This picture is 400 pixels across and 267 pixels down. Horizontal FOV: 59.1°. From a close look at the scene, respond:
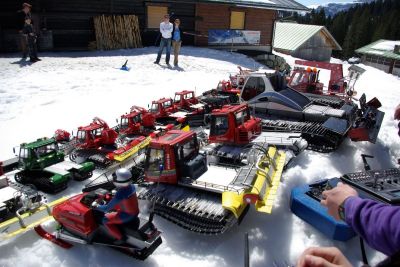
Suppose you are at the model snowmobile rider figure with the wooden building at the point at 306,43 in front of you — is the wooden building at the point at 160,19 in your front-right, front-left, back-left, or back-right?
front-left

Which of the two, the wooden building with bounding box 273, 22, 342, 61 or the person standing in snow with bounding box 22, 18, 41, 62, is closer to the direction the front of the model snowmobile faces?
the person standing in snow

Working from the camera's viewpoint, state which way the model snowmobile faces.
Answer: facing away from the viewer and to the left of the viewer

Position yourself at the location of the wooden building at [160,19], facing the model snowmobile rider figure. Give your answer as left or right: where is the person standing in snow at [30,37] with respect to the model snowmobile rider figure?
right

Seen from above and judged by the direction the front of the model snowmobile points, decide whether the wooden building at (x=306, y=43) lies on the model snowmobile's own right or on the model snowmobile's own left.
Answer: on the model snowmobile's own right

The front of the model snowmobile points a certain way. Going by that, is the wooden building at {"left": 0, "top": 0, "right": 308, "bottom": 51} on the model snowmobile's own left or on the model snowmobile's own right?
on the model snowmobile's own right

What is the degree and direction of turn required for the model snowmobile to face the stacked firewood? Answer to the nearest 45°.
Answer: approximately 45° to its right

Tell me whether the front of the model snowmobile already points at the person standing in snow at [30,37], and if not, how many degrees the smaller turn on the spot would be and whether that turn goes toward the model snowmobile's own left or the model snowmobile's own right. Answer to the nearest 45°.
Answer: approximately 45° to the model snowmobile's own right

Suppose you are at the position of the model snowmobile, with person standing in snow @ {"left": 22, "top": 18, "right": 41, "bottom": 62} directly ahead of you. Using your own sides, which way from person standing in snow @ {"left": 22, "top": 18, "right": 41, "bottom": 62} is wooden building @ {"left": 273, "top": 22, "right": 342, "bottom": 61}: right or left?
right
